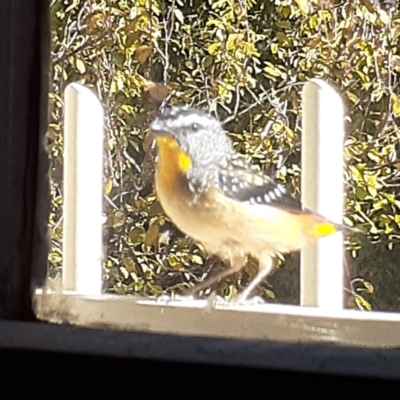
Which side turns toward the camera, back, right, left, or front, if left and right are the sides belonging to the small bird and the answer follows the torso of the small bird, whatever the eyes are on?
left
